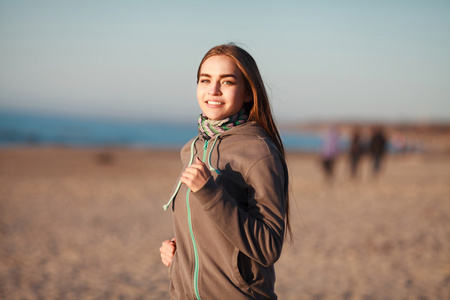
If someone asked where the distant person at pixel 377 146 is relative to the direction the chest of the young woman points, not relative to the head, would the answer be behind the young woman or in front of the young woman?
behind

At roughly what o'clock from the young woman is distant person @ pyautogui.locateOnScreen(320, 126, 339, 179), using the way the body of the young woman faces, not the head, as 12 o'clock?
The distant person is roughly at 5 o'clock from the young woman.

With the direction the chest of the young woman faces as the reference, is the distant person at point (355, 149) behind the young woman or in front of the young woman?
behind

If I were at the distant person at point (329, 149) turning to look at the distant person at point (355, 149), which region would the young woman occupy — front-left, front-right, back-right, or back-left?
back-right

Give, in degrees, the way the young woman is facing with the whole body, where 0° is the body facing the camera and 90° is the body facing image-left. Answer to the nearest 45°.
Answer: approximately 45°
